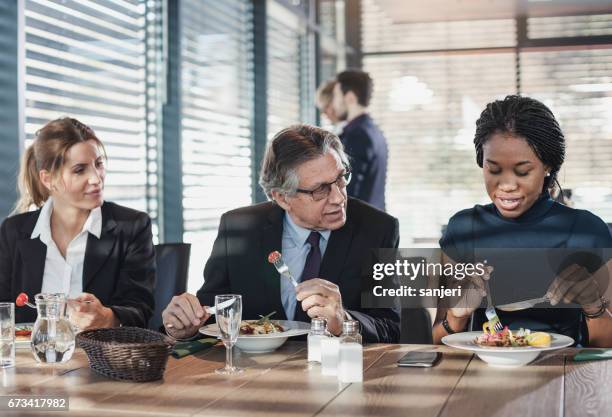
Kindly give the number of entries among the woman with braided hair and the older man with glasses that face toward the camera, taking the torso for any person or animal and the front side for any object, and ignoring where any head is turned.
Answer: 2

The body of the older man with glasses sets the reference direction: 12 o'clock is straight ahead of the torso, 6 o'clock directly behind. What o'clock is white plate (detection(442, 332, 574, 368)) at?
The white plate is roughly at 11 o'clock from the older man with glasses.

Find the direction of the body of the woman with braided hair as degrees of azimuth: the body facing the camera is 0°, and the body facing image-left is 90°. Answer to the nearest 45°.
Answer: approximately 0°

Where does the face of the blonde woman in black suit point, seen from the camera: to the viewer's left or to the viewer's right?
to the viewer's right

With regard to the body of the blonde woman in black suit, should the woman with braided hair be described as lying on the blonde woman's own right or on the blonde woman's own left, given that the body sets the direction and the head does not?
on the blonde woman's own left
